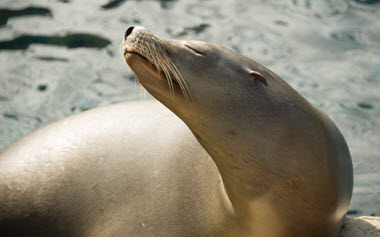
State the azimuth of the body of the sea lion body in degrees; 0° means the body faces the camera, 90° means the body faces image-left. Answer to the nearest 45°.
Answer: approximately 270°
